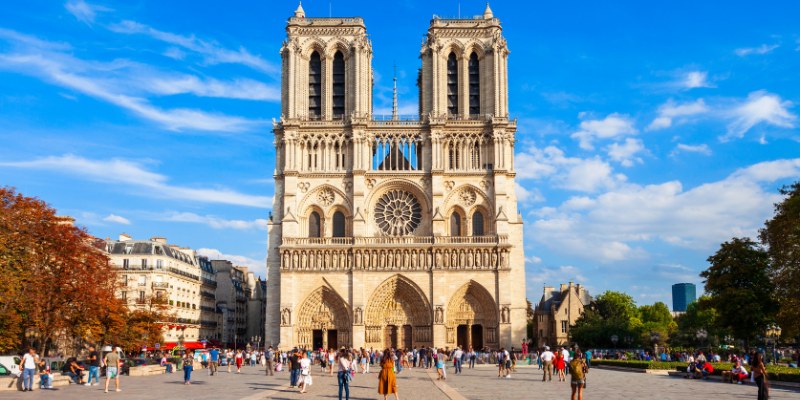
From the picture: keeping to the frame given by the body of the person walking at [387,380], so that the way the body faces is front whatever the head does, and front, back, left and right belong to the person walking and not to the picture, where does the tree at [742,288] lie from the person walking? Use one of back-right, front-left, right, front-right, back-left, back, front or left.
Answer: front-right

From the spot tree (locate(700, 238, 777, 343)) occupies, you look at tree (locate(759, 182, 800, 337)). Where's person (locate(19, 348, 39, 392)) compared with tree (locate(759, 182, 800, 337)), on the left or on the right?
right

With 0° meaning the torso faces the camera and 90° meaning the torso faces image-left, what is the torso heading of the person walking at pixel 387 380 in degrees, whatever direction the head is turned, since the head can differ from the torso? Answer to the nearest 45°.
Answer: approximately 180°

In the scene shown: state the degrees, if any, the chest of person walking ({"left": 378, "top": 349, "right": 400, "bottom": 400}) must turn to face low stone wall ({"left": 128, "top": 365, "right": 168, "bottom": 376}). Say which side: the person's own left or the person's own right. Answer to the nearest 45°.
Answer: approximately 45° to the person's own left

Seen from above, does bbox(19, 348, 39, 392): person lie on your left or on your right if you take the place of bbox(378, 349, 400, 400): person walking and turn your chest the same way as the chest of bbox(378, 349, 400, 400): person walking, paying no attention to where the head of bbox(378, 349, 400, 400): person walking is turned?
on your left
